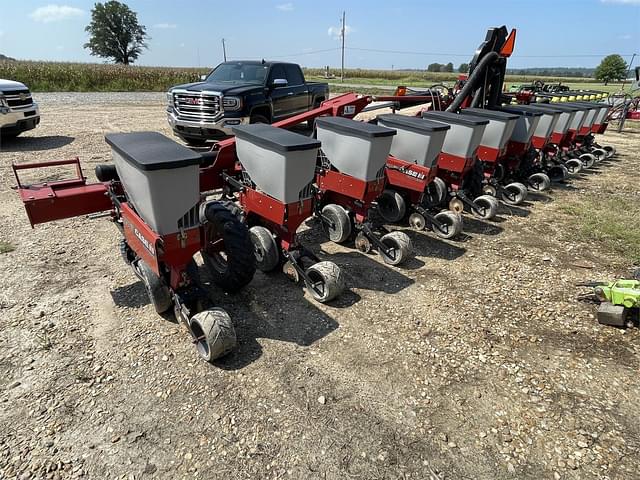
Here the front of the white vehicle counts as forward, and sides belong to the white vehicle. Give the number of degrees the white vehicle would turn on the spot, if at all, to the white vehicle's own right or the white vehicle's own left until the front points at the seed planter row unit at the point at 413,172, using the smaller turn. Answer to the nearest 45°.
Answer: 0° — it already faces it

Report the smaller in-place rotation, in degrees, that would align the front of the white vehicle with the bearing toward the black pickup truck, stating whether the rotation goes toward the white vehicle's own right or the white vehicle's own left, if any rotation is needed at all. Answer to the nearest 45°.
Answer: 0° — it already faces it

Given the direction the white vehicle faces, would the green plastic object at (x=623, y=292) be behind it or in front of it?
in front

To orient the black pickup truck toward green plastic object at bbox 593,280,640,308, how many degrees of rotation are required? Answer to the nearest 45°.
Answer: approximately 90° to its left

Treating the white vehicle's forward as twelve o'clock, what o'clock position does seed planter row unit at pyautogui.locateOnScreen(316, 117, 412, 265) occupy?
The seed planter row unit is roughly at 1 o'clock from the white vehicle.

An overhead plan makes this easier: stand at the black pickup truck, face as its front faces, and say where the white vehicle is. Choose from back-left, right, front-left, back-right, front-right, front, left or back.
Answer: front-right

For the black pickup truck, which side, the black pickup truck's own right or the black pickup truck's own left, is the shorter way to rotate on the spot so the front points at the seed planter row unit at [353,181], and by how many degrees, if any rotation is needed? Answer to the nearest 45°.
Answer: approximately 45° to the black pickup truck's own left

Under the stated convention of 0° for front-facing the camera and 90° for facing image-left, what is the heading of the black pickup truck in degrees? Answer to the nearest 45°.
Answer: approximately 45°

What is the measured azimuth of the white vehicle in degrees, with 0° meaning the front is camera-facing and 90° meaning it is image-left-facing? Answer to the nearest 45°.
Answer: approximately 315°
